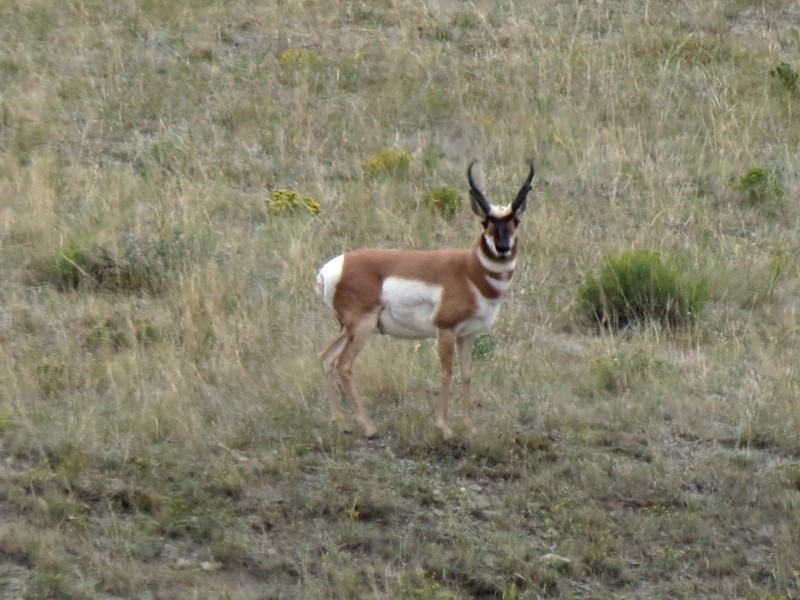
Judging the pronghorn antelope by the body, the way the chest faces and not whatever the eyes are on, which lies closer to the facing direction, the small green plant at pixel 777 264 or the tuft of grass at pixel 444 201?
the small green plant

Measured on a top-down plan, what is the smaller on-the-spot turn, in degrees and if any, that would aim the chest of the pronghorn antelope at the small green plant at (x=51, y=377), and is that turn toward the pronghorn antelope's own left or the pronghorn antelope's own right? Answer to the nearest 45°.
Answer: approximately 180°

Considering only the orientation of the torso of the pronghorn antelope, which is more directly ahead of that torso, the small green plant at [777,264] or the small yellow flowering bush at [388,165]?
the small green plant

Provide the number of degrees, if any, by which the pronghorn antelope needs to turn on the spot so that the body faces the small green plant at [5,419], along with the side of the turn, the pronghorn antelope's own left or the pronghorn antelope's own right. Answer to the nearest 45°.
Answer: approximately 180°

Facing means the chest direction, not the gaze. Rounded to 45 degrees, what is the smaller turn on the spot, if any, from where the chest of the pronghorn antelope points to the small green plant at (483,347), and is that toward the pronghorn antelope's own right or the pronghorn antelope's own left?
approximately 90° to the pronghorn antelope's own left

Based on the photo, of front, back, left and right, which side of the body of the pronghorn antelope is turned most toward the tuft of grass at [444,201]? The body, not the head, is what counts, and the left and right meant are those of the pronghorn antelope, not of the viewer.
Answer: left

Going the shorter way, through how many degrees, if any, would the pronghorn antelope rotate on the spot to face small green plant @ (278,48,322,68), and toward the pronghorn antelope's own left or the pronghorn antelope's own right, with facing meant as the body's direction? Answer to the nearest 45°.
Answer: approximately 90° to the pronghorn antelope's own left

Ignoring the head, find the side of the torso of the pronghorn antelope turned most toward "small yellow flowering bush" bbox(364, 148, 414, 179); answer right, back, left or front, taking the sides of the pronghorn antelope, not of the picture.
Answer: left

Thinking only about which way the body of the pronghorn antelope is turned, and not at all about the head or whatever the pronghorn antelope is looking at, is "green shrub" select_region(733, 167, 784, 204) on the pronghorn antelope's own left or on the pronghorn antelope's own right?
on the pronghorn antelope's own left

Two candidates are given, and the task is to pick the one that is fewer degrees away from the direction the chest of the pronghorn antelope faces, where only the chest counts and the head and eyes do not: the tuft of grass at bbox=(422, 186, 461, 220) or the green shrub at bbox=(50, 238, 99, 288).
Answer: the tuft of grass

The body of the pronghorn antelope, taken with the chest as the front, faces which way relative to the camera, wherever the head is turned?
to the viewer's right

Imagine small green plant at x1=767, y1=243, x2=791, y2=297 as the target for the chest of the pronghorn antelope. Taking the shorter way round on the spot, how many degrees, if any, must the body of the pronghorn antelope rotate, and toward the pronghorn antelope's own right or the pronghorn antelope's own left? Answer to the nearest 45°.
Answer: approximately 45° to the pronghorn antelope's own left
